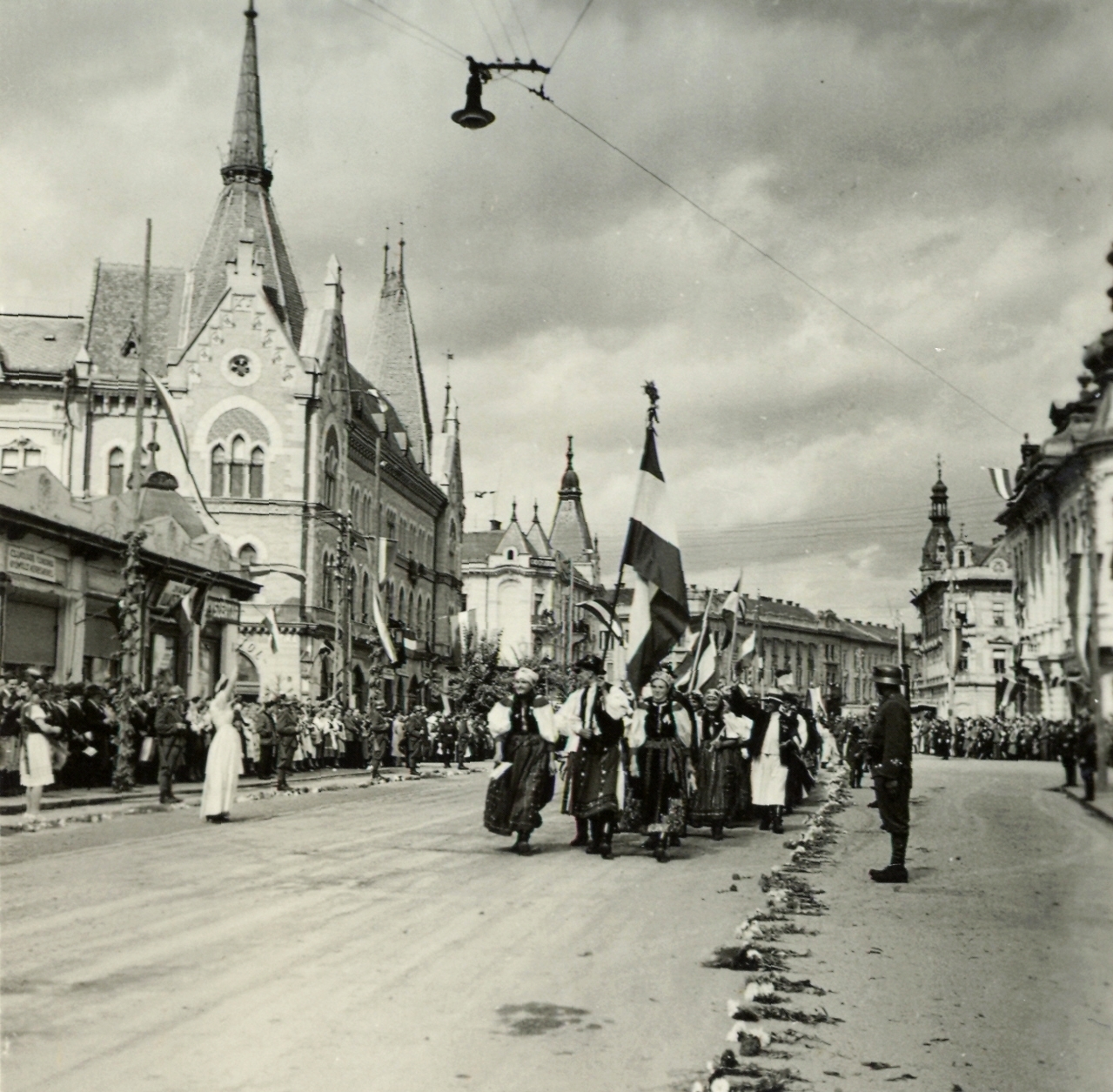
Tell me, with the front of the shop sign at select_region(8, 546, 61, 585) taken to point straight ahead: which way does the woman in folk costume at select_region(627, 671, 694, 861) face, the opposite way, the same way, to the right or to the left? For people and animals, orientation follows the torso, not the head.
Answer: to the right

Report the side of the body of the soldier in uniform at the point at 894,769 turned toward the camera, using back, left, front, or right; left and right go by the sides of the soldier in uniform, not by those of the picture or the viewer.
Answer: left

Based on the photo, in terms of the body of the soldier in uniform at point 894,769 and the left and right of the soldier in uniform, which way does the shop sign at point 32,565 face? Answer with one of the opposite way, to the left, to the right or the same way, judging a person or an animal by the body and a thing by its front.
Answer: the opposite way

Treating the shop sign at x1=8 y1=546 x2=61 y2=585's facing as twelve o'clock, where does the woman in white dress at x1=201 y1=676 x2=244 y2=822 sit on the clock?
The woman in white dress is roughly at 1 o'clock from the shop sign.

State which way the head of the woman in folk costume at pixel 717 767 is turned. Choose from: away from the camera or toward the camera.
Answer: toward the camera

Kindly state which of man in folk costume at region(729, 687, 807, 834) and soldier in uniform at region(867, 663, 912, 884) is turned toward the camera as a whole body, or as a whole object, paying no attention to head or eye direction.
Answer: the man in folk costume

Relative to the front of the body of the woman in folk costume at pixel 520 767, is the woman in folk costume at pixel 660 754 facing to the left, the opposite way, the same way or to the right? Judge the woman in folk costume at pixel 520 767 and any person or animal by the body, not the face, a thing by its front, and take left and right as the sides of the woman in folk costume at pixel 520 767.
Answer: the same way

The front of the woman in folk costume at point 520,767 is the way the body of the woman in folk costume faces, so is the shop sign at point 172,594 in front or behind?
behind

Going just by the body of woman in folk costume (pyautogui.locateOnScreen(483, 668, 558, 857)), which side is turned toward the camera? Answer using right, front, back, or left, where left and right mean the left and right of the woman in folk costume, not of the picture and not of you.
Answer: front

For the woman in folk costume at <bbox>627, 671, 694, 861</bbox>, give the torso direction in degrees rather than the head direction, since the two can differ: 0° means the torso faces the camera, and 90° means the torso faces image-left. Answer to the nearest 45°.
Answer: approximately 0°

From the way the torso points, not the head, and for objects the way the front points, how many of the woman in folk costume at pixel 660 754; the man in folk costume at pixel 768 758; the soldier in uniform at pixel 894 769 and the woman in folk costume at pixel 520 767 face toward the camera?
3

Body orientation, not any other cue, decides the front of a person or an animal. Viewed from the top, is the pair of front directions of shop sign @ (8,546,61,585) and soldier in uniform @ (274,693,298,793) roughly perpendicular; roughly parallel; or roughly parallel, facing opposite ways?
roughly parallel

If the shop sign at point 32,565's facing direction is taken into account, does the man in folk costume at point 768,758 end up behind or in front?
in front

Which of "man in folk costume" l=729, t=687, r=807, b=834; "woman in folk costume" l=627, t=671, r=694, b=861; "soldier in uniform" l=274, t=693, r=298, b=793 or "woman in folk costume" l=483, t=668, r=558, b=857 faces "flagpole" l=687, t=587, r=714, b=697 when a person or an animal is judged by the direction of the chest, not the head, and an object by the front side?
the soldier in uniform

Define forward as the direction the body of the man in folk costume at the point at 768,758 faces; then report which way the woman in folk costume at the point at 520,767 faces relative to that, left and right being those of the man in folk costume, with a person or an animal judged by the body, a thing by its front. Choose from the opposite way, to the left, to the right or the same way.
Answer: the same way

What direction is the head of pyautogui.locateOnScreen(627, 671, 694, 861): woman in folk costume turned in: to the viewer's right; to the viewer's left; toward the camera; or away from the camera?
toward the camera

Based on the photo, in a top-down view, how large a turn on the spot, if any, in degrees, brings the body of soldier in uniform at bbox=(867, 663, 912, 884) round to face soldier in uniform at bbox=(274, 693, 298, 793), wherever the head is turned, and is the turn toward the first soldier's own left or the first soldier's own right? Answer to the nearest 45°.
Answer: approximately 45° to the first soldier's own right
